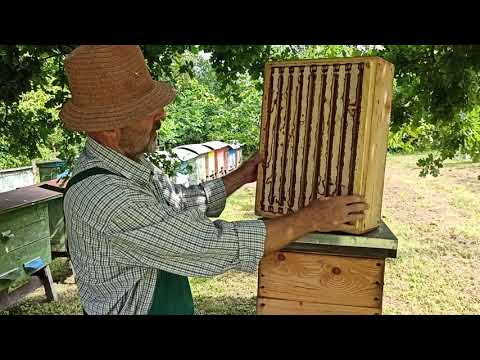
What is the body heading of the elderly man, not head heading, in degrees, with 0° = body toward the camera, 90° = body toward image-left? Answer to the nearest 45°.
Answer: approximately 270°

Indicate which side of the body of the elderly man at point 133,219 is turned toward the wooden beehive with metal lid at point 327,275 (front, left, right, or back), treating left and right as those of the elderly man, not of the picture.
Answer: front

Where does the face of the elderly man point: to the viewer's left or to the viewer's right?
to the viewer's right
